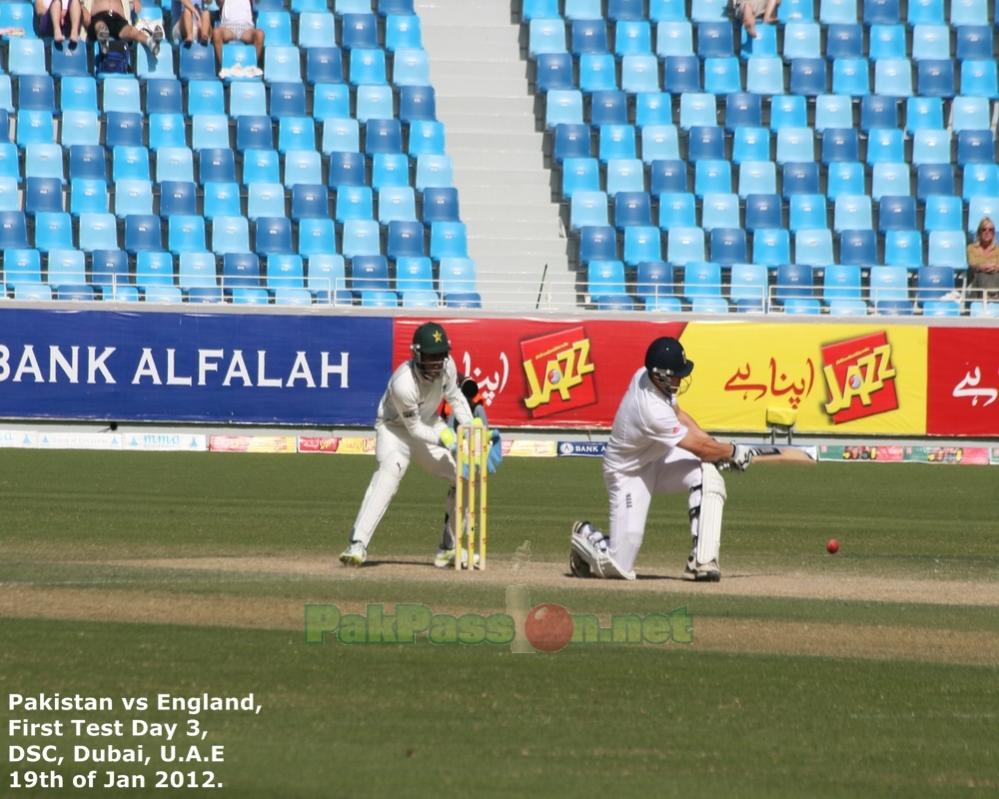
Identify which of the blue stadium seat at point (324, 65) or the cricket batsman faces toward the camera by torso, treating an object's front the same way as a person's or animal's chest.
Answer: the blue stadium seat

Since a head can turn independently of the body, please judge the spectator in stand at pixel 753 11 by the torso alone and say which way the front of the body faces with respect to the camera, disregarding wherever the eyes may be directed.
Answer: toward the camera

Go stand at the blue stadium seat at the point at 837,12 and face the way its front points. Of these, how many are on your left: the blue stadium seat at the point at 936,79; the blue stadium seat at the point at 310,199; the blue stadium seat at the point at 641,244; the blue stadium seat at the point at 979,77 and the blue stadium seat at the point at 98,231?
2

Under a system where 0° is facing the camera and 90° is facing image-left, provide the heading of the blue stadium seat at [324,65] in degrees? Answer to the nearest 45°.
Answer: approximately 0°

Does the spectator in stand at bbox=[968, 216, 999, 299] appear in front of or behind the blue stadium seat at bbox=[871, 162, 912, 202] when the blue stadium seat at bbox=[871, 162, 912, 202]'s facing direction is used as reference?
in front

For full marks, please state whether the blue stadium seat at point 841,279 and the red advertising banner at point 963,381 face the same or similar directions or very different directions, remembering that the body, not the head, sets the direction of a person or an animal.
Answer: same or similar directions

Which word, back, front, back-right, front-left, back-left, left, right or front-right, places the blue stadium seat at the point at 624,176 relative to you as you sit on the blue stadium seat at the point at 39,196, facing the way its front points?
left

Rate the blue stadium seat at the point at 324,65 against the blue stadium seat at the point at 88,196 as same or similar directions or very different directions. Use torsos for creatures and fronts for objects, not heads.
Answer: same or similar directions

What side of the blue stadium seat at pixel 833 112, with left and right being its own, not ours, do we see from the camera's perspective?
front

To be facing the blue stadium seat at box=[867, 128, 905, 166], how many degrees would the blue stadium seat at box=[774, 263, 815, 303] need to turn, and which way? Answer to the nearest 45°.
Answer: approximately 135° to its left

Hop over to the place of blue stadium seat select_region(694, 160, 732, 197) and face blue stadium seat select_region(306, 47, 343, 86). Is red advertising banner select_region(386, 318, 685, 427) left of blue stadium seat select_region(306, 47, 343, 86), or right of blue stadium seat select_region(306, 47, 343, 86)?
left

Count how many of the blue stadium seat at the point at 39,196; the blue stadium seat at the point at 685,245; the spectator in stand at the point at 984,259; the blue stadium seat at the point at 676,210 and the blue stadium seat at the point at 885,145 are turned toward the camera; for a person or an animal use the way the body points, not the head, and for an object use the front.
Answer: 5

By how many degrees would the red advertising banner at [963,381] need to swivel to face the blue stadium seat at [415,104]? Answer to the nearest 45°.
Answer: approximately 90° to its right
